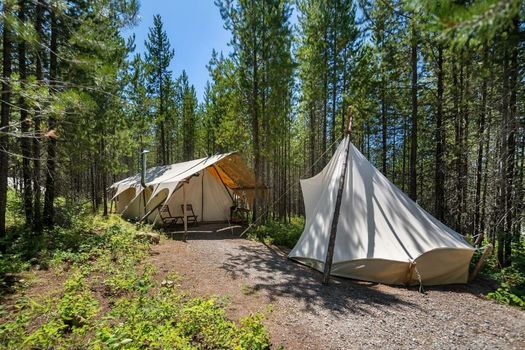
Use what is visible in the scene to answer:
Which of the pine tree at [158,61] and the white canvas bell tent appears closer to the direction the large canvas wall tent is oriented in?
the white canvas bell tent

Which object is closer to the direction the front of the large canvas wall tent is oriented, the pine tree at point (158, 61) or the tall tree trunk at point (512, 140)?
the tall tree trunk

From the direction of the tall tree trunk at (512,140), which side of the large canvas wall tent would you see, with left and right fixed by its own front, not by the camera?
front

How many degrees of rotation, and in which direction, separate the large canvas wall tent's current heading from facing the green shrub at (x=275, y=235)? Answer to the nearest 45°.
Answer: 0° — it already faces it

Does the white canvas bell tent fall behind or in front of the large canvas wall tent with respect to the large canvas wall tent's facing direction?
in front

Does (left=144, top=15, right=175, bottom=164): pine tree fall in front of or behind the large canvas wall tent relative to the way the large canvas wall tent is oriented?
behind

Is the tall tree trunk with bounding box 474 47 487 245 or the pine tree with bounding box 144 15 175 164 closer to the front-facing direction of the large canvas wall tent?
the tall tree trunk
